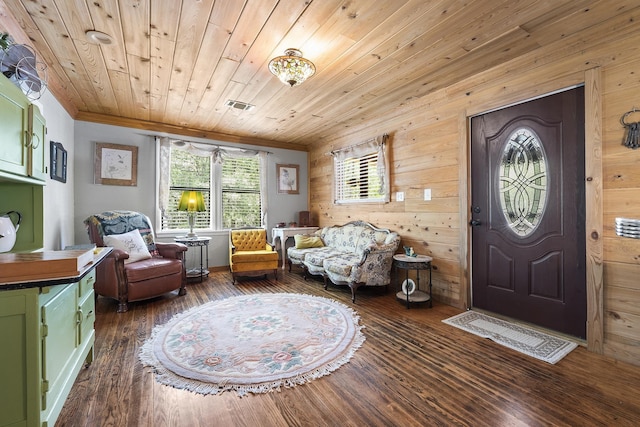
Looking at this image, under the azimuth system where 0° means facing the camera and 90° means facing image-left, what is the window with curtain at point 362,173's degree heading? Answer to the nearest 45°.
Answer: approximately 45°

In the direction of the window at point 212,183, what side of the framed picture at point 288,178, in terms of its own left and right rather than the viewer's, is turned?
right

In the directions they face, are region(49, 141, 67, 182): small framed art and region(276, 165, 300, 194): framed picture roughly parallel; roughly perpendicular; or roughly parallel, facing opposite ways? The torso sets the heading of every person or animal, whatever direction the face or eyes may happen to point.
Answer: roughly perpendicular

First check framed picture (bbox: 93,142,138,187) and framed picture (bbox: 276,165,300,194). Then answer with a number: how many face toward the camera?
2

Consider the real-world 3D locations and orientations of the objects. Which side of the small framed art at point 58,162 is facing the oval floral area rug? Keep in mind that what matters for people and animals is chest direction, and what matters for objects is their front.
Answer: front

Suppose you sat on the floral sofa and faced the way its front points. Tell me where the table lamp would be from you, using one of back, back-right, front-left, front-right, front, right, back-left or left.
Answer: front-right

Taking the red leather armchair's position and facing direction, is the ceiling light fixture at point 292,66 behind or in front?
in front

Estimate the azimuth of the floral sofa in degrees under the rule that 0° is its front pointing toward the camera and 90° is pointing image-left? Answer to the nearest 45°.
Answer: approximately 45°

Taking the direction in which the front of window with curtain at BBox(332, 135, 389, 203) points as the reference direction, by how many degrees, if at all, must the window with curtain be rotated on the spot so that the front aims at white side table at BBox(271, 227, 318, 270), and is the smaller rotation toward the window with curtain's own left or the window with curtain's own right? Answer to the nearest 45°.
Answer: approximately 45° to the window with curtain's own right

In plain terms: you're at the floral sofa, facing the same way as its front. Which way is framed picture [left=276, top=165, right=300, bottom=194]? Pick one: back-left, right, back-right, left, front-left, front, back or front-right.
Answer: right

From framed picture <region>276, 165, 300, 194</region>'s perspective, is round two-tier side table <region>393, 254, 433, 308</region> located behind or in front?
in front

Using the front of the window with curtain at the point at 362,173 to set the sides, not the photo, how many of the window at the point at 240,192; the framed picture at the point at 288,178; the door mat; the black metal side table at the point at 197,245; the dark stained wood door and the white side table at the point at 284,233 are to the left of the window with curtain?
2

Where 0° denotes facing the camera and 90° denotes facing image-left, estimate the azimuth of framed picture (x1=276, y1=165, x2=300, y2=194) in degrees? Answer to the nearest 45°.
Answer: approximately 0°
